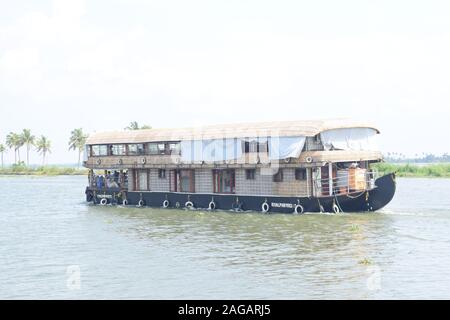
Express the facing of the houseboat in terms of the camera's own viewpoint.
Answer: facing the viewer and to the right of the viewer
